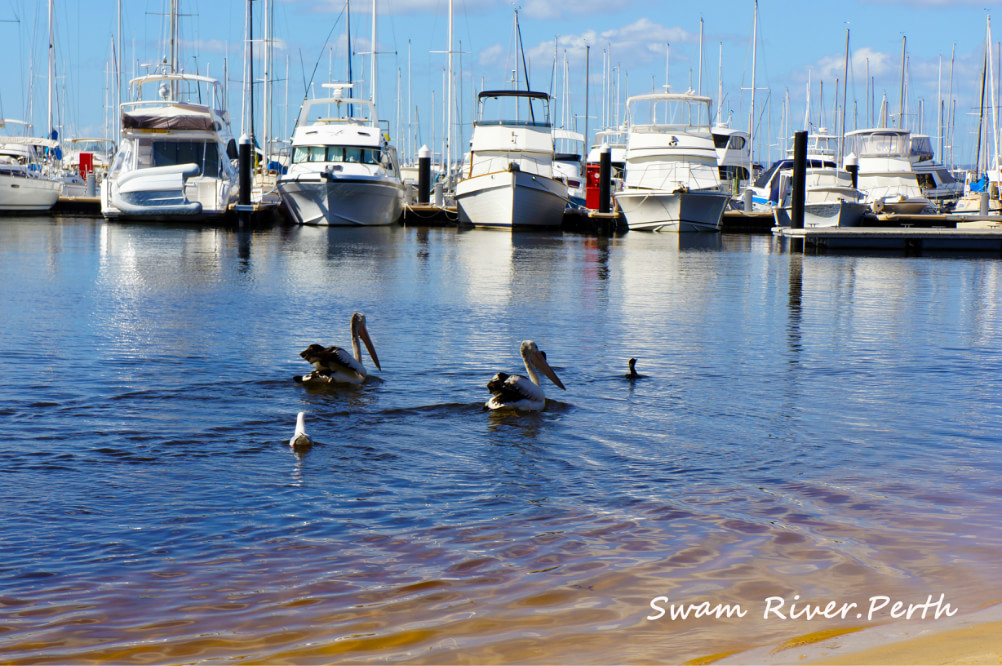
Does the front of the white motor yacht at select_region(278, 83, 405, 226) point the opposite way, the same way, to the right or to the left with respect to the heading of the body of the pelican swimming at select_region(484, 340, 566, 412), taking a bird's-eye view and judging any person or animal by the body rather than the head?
to the right

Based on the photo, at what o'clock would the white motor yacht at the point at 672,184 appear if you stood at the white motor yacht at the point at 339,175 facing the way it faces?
the white motor yacht at the point at 672,184 is roughly at 9 o'clock from the white motor yacht at the point at 339,175.

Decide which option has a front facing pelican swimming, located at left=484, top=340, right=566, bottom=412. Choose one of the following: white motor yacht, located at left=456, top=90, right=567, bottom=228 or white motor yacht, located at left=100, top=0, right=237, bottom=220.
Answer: white motor yacht, located at left=456, top=90, right=567, bottom=228

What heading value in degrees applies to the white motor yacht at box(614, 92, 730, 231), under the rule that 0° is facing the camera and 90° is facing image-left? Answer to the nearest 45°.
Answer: approximately 0°

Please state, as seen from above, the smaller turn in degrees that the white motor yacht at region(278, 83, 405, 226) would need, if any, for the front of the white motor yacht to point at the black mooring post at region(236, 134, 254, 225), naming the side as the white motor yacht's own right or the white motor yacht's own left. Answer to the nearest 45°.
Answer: approximately 90° to the white motor yacht's own right

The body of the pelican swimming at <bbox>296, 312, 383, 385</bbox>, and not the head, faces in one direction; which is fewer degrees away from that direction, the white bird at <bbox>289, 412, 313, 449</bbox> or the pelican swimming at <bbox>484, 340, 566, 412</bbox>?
the pelican swimming

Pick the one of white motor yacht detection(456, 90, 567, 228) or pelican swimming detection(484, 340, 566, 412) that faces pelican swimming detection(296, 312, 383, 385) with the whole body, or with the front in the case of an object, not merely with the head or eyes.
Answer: the white motor yacht

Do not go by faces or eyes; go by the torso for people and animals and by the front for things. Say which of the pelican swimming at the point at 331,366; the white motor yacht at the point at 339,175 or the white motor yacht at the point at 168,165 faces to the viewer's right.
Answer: the pelican swimming
